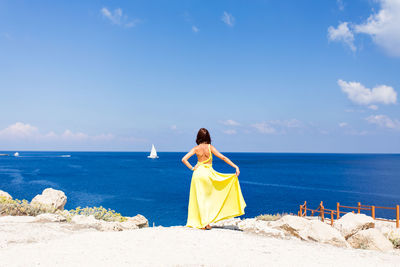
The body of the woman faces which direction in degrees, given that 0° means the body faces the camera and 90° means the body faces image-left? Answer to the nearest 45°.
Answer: approximately 180°

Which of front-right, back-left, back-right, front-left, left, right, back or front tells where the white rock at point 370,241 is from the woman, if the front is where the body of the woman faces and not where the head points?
right

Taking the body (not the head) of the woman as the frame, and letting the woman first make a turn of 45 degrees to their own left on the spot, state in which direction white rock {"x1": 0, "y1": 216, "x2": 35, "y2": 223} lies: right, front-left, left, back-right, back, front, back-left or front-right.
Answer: front-left

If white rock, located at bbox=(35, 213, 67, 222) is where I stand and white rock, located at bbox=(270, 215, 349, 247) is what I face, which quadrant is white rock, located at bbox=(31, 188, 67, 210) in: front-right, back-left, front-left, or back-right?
back-left

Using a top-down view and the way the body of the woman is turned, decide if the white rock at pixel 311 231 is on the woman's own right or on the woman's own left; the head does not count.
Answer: on the woman's own right

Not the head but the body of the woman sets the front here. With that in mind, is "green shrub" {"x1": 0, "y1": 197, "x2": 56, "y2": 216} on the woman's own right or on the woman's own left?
on the woman's own left

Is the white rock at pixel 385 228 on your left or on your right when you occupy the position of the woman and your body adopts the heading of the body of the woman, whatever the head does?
on your right

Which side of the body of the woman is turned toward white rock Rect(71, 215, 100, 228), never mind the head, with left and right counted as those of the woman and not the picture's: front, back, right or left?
left

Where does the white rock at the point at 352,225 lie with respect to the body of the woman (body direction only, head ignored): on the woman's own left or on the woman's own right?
on the woman's own right

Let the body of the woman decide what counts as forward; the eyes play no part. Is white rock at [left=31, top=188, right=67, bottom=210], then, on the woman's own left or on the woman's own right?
on the woman's own left

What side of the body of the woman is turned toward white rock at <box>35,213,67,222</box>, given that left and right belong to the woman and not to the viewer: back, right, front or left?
left
